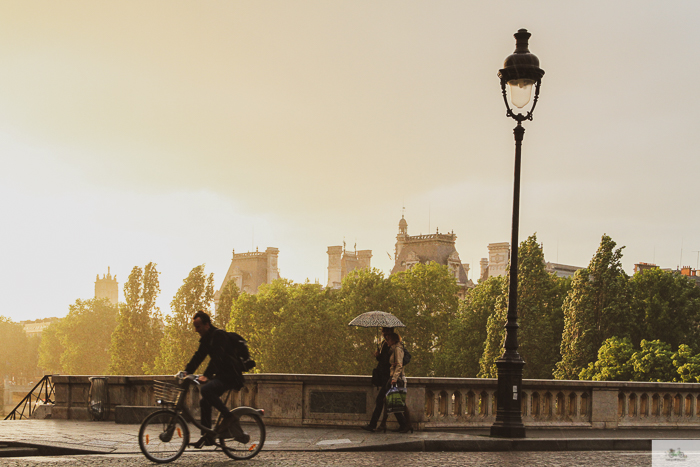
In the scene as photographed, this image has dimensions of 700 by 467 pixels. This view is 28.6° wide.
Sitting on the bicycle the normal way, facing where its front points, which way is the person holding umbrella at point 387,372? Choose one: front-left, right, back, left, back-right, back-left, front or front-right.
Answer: back-right

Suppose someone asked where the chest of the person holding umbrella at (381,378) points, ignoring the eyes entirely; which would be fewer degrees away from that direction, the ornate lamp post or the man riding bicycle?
the man riding bicycle

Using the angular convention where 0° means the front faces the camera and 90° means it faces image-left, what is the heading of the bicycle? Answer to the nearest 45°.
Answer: approximately 90°

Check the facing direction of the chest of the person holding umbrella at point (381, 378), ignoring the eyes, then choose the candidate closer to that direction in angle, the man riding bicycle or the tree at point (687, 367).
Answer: the man riding bicycle

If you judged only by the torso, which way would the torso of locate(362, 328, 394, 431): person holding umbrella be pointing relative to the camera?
to the viewer's left

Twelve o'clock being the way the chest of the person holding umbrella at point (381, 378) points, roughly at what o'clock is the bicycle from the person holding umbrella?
The bicycle is roughly at 10 o'clock from the person holding umbrella.

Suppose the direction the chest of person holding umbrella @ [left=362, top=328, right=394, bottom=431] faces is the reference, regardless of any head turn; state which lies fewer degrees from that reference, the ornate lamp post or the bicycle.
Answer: the bicycle

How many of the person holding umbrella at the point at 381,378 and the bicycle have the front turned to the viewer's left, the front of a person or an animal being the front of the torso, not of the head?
2
